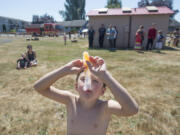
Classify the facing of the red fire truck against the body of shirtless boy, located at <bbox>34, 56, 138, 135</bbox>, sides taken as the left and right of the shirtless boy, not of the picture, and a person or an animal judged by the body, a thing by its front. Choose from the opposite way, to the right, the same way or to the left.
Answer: to the left

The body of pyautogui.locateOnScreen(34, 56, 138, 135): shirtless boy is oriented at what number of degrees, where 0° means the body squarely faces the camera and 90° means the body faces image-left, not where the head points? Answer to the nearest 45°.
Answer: approximately 0°

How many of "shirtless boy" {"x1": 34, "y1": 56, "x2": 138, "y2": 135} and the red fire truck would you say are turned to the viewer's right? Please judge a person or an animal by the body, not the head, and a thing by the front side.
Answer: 1

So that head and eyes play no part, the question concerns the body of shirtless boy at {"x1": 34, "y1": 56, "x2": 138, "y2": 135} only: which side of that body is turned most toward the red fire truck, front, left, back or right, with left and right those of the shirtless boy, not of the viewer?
back

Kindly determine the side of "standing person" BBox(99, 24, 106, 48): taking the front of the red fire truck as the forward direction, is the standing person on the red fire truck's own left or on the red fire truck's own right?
on the red fire truck's own right

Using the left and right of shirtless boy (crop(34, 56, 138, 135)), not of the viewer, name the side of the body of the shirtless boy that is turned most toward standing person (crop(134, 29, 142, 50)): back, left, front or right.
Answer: back

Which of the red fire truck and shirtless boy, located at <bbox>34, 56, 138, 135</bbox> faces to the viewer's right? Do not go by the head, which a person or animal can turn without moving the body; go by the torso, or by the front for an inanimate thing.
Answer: the red fire truck

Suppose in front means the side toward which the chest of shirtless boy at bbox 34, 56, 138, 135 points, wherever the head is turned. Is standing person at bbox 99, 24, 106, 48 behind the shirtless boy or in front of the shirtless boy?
behind
